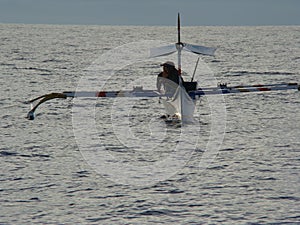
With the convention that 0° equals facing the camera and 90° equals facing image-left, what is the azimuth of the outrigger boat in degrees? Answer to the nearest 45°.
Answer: approximately 0°
